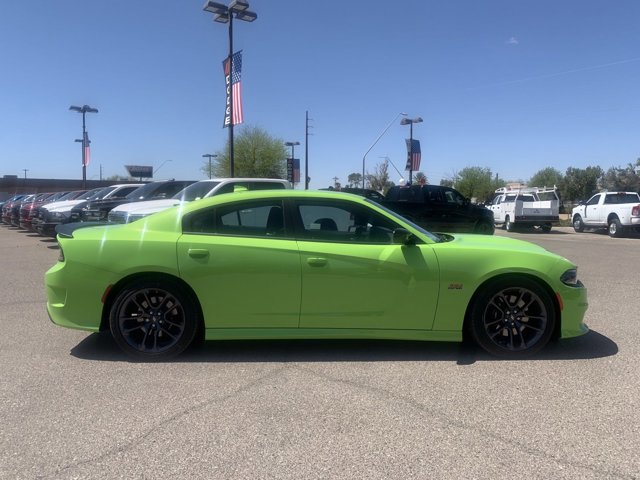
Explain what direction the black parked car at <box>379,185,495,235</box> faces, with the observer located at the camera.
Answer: facing to the right of the viewer

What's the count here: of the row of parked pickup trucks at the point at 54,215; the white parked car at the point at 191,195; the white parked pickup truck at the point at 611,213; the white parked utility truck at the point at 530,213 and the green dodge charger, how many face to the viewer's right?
1

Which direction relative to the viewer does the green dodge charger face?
to the viewer's right

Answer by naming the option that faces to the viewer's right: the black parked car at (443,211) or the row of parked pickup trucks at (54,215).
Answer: the black parked car

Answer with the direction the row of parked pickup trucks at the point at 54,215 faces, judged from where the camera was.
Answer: facing the viewer and to the left of the viewer

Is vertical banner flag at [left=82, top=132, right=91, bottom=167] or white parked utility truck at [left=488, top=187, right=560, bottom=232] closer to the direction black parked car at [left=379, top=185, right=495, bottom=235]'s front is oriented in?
the white parked utility truck

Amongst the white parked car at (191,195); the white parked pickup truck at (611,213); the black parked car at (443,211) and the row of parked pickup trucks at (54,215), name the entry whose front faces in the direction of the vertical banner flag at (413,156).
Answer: the white parked pickup truck at (611,213)

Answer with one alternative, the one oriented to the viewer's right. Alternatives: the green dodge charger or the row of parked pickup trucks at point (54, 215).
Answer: the green dodge charger

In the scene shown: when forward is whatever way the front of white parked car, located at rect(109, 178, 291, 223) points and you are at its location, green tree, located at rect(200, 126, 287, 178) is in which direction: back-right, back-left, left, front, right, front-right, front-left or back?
back-right

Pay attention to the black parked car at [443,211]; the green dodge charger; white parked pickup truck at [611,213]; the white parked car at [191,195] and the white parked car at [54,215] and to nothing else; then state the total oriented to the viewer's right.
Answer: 2

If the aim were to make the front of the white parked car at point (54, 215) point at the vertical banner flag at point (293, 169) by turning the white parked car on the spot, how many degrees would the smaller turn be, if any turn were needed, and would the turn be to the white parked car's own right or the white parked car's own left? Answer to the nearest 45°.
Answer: approximately 180°

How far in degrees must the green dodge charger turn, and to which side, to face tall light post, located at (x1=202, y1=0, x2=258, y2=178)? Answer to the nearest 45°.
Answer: approximately 90° to its left

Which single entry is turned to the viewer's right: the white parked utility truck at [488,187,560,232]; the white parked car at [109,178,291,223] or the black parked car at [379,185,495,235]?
the black parked car
